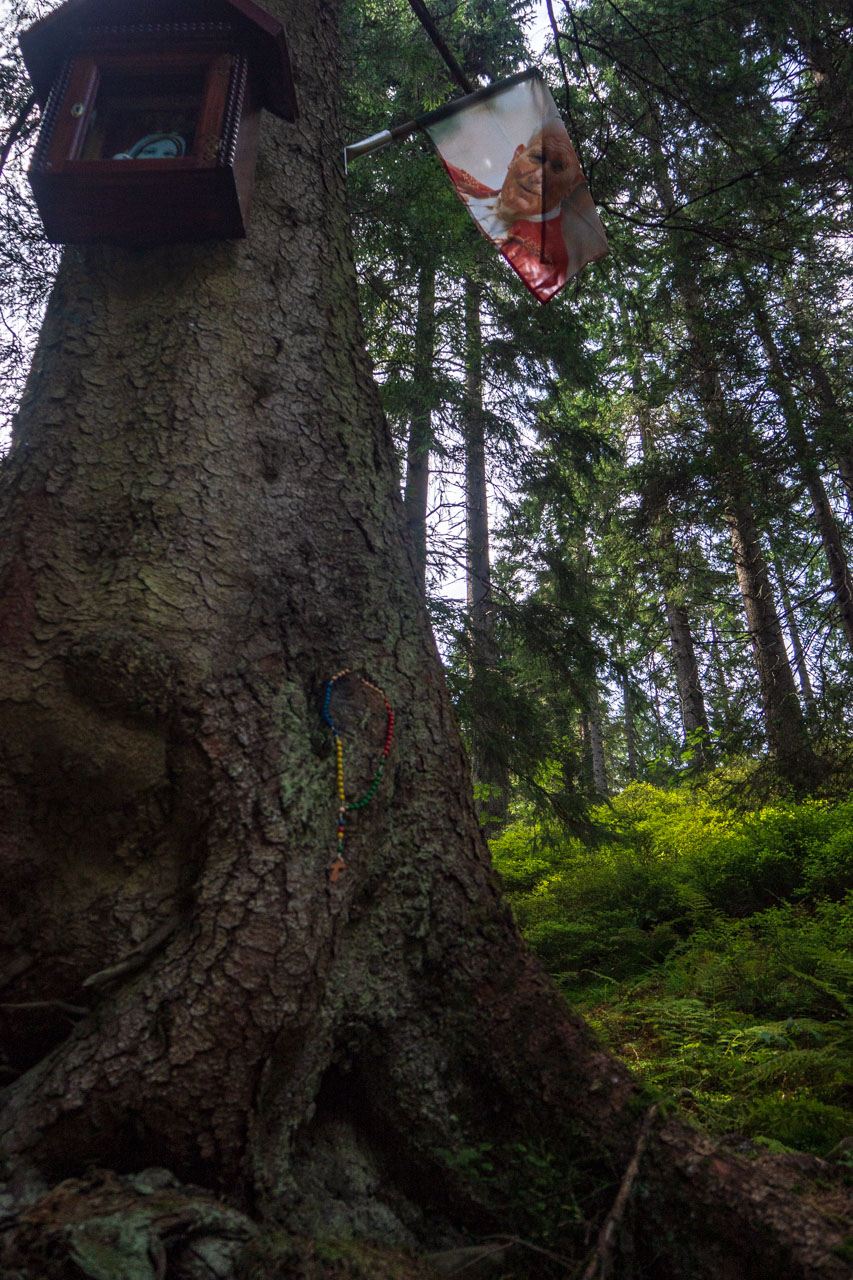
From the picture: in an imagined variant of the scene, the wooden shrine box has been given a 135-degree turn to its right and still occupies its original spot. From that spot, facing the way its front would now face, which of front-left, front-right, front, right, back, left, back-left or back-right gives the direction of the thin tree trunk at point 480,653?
right

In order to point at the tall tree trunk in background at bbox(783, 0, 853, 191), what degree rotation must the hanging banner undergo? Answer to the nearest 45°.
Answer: approximately 135° to its left

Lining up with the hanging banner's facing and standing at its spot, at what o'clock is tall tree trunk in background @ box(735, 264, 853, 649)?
The tall tree trunk in background is roughly at 7 o'clock from the hanging banner.

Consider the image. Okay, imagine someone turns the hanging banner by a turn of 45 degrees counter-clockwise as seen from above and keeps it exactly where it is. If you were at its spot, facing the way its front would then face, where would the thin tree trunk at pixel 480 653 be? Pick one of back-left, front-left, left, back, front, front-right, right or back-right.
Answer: back-left

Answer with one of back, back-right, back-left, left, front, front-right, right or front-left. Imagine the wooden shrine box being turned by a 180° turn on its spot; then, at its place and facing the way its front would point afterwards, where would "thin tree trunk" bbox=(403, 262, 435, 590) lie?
front-right

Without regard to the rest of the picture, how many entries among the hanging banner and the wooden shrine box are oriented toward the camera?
2

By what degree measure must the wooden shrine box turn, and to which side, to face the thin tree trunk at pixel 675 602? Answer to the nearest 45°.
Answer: approximately 135° to its left

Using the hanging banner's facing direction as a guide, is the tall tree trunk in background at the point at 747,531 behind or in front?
behind

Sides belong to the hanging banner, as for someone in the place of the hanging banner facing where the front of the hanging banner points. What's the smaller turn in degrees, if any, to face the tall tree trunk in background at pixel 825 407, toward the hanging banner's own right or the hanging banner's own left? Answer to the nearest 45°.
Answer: approximately 135° to the hanging banner's own left

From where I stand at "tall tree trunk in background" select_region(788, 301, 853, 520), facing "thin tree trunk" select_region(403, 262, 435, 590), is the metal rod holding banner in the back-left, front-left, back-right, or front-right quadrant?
front-left

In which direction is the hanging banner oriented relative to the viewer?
toward the camera

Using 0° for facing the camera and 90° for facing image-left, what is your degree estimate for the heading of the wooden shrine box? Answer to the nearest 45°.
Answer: approximately 0°
